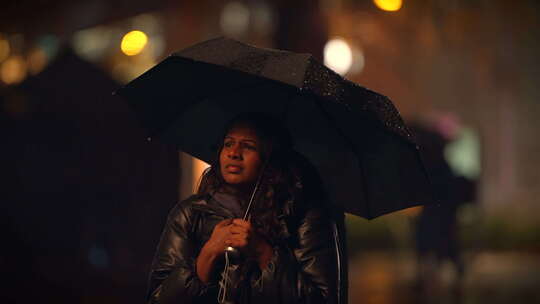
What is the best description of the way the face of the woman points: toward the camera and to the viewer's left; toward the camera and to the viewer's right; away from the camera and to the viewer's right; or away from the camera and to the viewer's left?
toward the camera and to the viewer's left

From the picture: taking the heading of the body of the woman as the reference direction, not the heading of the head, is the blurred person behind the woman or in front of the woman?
behind
